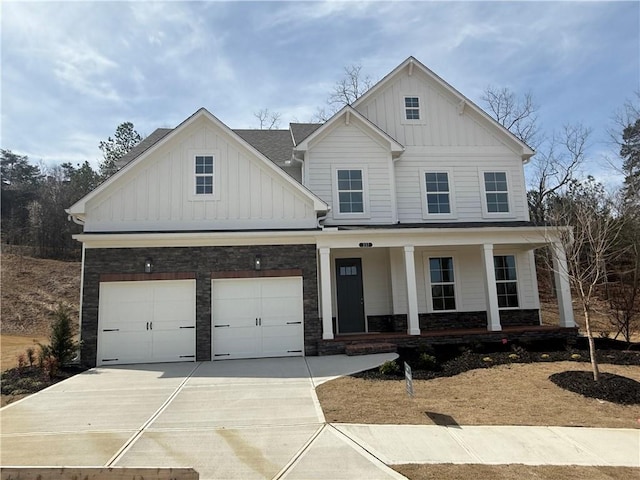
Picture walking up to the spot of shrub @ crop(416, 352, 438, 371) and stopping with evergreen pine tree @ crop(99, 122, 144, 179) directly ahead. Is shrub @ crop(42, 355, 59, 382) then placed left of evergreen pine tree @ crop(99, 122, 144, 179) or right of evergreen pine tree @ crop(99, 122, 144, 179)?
left

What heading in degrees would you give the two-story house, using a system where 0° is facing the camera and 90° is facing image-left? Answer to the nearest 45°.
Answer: approximately 0°

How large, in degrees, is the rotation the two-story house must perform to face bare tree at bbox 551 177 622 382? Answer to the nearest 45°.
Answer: approximately 45° to its left

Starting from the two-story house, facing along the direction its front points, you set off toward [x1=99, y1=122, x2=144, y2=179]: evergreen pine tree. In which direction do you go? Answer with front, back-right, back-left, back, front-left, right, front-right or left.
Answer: back-right

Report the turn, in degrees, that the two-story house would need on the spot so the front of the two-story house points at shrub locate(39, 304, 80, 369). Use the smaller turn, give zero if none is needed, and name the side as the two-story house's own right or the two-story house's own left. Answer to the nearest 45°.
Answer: approximately 90° to the two-story house's own right

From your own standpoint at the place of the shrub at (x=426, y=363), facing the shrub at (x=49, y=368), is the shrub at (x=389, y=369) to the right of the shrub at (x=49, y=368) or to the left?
left

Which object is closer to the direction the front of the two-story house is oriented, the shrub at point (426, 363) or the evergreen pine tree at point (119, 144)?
the shrub

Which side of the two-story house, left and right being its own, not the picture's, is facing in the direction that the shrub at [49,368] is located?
right
